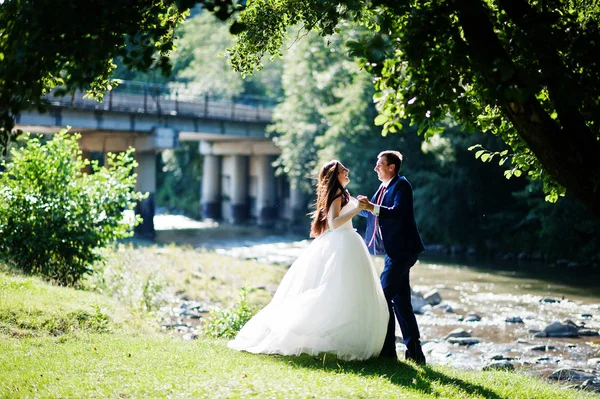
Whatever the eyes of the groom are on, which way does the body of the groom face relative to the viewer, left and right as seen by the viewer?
facing to the left of the viewer

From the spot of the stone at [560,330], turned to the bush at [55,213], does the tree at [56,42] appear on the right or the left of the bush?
left

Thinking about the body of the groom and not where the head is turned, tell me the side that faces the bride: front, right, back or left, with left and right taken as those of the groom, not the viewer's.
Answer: front

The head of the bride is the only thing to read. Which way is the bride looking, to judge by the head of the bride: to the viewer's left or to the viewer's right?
to the viewer's right

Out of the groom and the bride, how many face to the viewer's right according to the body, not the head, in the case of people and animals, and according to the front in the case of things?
1

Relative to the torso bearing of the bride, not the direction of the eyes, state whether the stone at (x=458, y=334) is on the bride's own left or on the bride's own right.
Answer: on the bride's own left

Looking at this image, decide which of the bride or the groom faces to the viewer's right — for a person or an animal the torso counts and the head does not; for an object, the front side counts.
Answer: the bride

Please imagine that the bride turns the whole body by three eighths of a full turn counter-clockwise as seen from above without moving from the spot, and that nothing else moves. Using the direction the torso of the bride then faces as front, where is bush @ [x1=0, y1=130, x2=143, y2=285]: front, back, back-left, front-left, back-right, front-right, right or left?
front

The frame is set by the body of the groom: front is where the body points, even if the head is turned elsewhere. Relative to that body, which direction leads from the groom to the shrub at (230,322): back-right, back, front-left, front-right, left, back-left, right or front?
front-right

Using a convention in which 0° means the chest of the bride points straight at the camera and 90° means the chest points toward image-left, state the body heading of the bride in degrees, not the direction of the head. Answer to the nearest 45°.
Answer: approximately 270°

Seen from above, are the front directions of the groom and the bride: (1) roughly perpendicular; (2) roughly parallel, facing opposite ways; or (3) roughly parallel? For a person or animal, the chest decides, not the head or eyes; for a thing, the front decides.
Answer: roughly parallel, facing opposite ways
